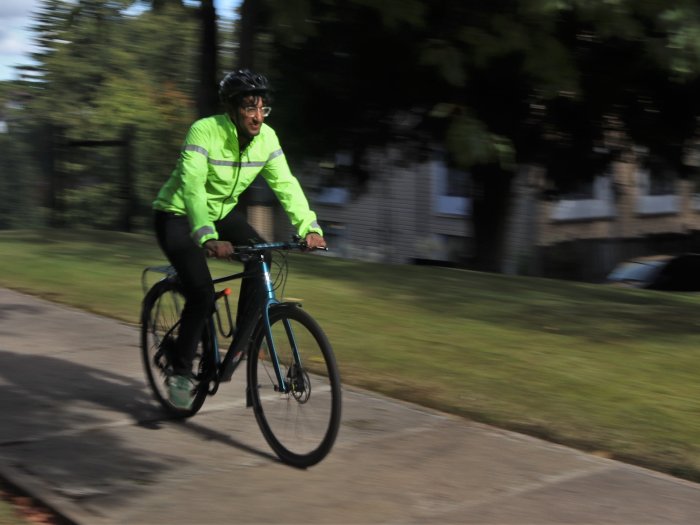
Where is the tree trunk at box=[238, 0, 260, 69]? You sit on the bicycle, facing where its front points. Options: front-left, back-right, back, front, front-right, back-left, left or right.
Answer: back-left

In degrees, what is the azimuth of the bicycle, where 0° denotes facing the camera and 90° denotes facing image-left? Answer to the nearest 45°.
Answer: approximately 315°

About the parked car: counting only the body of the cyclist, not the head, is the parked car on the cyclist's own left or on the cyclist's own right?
on the cyclist's own left

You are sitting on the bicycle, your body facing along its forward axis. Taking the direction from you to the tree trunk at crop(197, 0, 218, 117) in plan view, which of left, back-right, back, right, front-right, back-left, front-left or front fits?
back-left

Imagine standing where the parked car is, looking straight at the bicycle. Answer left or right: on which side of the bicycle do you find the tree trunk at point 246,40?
right

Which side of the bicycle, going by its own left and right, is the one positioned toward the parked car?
left

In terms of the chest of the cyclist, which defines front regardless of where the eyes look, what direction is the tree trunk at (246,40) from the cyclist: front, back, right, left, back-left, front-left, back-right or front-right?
back-left

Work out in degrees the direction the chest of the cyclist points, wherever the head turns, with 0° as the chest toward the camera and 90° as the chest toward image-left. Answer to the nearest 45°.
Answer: approximately 315°
